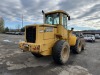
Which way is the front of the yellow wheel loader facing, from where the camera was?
facing away from the viewer and to the right of the viewer
